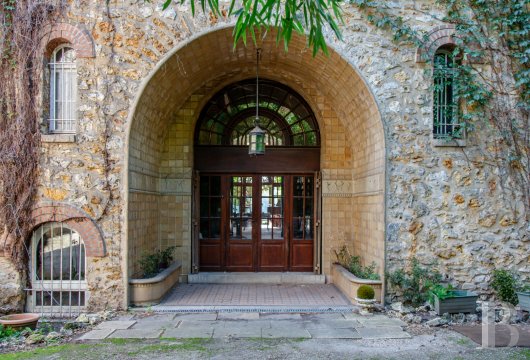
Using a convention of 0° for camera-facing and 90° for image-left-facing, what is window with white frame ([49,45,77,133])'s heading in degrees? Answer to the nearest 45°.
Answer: approximately 0°

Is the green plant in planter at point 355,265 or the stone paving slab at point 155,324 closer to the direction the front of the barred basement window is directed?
the stone paving slab

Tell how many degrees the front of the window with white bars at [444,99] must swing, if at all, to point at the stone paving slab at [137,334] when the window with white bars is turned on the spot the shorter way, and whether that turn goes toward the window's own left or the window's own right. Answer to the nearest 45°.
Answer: approximately 45° to the window's own right
